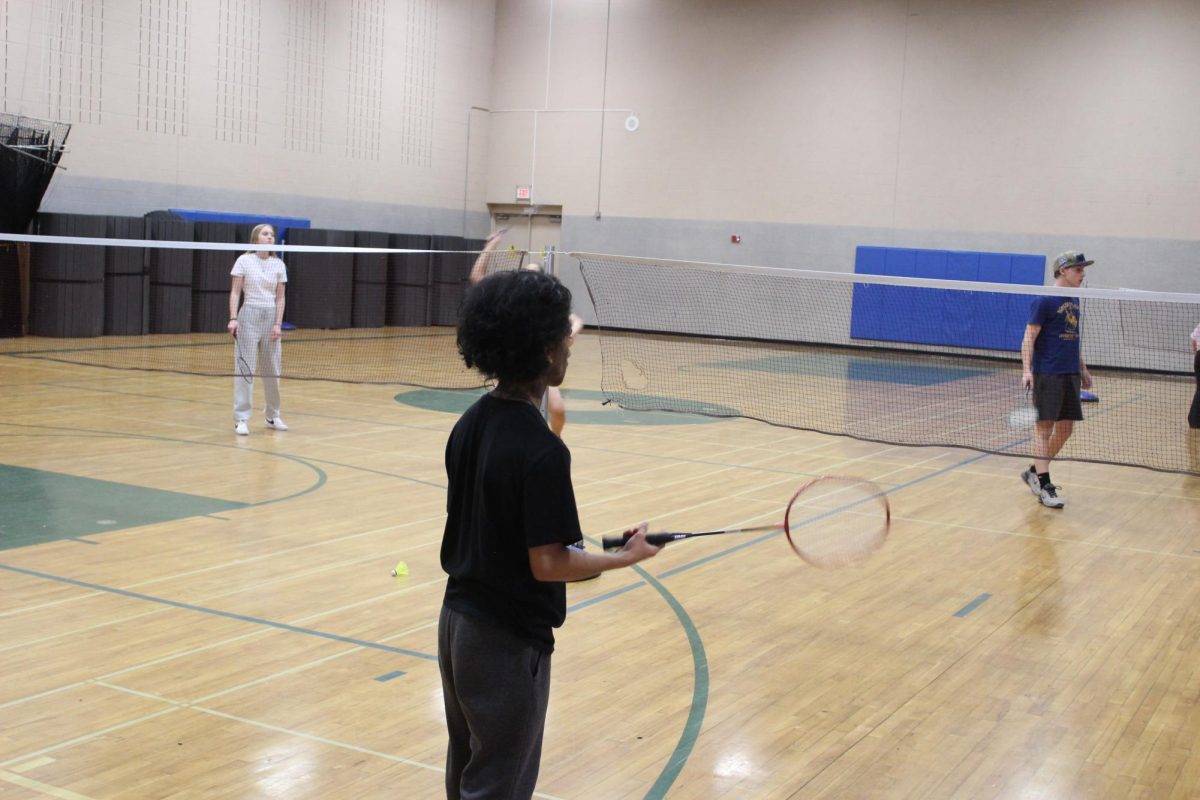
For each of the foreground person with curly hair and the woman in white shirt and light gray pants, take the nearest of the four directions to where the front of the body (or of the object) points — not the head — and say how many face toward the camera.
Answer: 1

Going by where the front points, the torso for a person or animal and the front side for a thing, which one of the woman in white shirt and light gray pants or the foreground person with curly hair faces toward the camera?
the woman in white shirt and light gray pants

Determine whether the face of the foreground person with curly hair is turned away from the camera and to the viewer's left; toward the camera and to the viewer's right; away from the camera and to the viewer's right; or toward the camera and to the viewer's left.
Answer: away from the camera and to the viewer's right

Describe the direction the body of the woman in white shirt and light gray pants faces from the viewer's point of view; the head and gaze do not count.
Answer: toward the camera

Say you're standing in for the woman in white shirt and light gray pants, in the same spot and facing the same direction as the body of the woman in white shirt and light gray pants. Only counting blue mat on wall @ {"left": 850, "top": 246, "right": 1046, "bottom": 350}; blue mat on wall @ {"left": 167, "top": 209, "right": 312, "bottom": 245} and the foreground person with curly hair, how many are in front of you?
1

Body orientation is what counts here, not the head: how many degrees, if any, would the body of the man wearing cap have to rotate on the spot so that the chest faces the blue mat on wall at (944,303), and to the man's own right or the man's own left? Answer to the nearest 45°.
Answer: approximately 135° to the man's own left

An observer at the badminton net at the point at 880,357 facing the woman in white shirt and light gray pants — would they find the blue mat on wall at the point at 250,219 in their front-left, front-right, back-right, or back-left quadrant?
front-right

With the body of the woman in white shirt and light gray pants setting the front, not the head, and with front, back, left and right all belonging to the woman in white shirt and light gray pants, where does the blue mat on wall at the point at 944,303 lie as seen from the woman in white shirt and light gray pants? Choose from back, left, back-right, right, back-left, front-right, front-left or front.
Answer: back-left

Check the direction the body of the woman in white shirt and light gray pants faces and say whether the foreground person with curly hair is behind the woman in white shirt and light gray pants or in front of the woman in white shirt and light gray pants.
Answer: in front

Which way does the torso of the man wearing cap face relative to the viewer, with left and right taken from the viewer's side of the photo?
facing the viewer and to the right of the viewer

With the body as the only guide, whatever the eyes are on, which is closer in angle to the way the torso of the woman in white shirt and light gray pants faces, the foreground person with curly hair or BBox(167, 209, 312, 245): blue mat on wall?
the foreground person with curly hair

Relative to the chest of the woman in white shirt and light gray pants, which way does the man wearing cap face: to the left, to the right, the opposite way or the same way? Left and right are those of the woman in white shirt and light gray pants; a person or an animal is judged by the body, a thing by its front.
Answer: the same way

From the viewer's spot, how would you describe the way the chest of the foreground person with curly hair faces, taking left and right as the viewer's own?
facing away from the viewer and to the right of the viewer

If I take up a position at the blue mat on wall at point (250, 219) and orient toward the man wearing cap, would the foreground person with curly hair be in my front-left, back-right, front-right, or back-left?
front-right

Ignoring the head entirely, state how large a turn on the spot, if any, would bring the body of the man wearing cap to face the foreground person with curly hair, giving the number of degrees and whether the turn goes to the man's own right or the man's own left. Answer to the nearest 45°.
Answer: approximately 45° to the man's own right

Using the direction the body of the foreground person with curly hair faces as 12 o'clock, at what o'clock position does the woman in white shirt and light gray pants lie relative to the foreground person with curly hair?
The woman in white shirt and light gray pants is roughly at 10 o'clock from the foreground person with curly hair.
